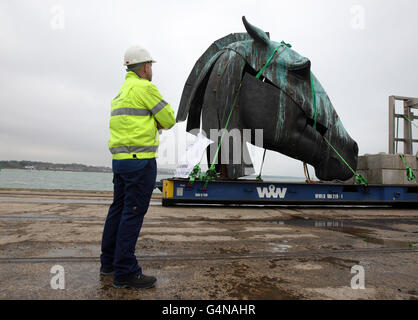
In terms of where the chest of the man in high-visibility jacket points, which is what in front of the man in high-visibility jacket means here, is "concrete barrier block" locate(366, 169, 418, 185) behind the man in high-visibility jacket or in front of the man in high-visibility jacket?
in front

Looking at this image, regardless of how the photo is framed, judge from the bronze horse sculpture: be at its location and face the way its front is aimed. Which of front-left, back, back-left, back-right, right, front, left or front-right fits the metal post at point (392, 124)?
front-left

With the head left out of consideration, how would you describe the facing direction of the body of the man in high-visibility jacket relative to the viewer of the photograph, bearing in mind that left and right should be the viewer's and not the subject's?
facing away from the viewer and to the right of the viewer

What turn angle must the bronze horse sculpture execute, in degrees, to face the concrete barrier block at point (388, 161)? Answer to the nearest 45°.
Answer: approximately 45° to its left

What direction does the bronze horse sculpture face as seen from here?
to the viewer's right

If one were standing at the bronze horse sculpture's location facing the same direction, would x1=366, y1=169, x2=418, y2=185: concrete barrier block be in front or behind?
in front

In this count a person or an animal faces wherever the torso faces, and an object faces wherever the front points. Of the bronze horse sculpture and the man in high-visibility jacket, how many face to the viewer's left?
0
